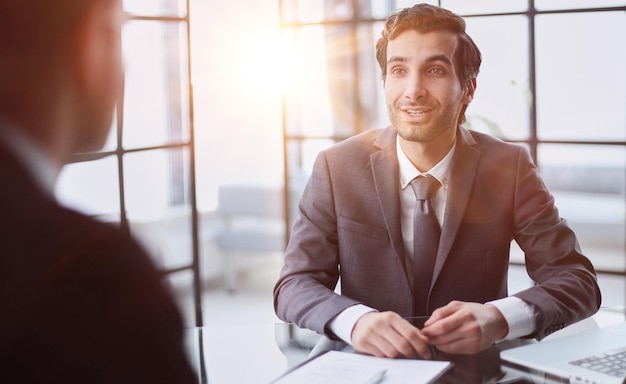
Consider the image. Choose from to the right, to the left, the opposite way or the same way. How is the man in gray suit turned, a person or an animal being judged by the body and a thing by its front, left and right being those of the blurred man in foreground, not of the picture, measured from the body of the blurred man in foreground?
the opposite way

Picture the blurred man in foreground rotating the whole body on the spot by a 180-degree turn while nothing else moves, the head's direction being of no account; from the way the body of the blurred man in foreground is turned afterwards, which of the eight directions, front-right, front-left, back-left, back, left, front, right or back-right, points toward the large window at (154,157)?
back-right

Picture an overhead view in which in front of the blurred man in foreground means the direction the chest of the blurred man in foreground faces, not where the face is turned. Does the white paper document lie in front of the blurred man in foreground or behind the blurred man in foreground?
in front

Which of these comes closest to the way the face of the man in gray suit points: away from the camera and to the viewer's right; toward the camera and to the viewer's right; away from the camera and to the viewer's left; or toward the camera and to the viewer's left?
toward the camera and to the viewer's left

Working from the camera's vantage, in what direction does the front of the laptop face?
facing away from the viewer and to the left of the viewer

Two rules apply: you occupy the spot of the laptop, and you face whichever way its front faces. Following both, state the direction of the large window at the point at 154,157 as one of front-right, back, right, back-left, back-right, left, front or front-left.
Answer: front

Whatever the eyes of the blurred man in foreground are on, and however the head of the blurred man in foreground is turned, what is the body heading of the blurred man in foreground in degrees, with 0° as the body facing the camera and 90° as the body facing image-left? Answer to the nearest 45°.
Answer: approximately 225°

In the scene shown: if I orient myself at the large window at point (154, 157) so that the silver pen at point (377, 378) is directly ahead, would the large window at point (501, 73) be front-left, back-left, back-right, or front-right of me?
front-left

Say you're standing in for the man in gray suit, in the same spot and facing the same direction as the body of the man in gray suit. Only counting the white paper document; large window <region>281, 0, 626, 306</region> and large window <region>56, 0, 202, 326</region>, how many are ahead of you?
1

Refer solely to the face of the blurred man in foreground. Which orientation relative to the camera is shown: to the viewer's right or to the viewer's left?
to the viewer's right

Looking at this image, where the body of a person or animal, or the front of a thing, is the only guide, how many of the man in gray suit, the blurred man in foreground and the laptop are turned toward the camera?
1

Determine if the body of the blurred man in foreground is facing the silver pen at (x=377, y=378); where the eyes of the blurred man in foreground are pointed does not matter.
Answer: yes

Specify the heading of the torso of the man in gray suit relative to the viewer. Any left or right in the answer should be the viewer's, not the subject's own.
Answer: facing the viewer

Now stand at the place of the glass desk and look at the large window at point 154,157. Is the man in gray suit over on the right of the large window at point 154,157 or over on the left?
right
